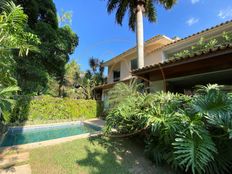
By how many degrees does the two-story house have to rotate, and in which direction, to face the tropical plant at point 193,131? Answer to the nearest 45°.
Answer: approximately 45° to its left

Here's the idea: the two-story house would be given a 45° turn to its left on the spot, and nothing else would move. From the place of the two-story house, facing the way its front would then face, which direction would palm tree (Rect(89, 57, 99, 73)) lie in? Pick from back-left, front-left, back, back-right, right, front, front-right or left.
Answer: back-right

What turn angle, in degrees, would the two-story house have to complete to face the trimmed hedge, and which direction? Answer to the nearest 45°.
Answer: approximately 45° to its right

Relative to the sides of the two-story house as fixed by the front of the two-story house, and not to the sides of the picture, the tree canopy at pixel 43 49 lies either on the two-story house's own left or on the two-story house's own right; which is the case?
on the two-story house's own right

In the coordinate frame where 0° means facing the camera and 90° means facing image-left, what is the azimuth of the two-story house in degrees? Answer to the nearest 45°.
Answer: approximately 45°

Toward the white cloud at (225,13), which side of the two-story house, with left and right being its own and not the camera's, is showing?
back
